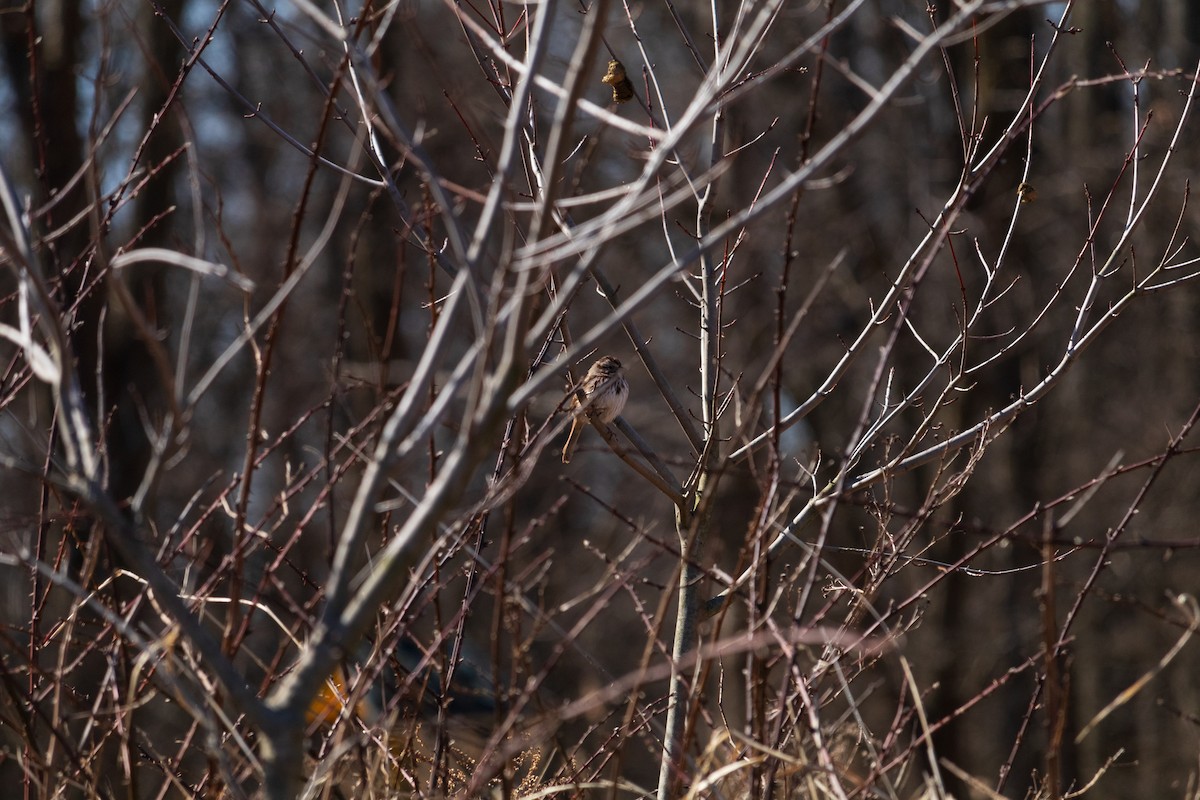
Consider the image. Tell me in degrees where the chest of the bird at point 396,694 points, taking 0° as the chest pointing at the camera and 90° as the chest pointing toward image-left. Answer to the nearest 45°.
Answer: approximately 90°
